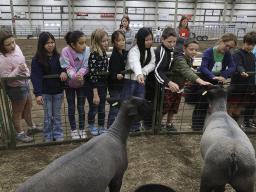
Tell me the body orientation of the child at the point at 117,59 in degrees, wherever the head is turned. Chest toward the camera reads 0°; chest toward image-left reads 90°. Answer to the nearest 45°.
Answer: approximately 315°

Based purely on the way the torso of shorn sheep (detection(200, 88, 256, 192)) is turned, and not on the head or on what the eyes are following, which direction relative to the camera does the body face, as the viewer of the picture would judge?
away from the camera

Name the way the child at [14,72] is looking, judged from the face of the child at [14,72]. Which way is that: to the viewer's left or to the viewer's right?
to the viewer's right

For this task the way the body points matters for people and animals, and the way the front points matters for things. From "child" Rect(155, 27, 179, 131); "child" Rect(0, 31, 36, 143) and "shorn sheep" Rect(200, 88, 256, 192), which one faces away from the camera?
the shorn sheep

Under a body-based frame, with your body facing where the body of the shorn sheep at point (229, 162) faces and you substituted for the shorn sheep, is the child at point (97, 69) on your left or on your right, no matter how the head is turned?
on your left

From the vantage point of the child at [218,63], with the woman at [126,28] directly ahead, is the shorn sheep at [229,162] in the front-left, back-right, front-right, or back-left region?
back-left

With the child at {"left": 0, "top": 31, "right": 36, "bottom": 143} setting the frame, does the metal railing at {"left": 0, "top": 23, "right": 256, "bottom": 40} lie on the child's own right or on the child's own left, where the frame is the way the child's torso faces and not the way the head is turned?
on the child's own left
